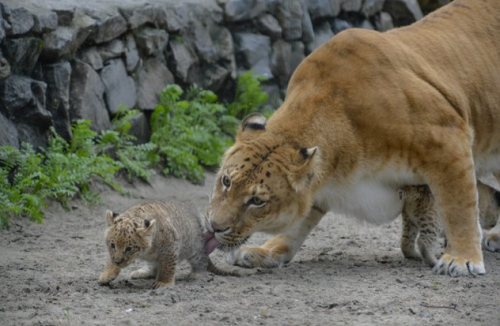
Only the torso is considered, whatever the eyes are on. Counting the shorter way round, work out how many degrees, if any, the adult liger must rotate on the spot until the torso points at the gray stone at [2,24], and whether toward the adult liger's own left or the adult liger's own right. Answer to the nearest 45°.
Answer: approximately 90° to the adult liger's own right

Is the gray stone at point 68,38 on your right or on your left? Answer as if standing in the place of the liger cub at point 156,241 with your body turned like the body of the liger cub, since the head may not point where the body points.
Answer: on your right

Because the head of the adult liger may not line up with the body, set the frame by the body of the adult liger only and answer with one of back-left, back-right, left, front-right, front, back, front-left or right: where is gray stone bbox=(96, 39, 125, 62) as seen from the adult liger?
right

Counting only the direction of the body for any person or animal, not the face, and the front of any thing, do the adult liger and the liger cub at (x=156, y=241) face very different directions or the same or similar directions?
same or similar directions

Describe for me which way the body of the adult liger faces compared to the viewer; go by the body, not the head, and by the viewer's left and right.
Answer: facing the viewer and to the left of the viewer

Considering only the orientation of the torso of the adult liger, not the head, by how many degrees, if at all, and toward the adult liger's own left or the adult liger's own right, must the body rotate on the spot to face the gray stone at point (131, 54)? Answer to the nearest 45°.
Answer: approximately 90° to the adult liger's own right

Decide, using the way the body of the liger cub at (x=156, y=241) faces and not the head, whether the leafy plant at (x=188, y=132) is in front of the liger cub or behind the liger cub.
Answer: behind

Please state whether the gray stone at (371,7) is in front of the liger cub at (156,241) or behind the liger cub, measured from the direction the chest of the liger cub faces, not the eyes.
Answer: behind

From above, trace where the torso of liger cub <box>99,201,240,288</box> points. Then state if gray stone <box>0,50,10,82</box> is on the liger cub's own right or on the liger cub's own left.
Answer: on the liger cub's own right

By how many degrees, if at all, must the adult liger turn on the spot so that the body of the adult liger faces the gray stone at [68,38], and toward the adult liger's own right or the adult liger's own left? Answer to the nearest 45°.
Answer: approximately 90° to the adult liger's own right

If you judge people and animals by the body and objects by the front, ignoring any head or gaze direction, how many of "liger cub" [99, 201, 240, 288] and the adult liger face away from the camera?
0

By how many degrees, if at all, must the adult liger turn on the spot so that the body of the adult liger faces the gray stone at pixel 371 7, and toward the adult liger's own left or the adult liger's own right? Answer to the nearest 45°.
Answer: approximately 135° to the adult liger's own right

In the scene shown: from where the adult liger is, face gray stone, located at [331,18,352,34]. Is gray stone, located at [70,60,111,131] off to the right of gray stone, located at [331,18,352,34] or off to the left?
left
